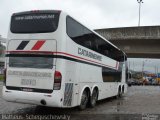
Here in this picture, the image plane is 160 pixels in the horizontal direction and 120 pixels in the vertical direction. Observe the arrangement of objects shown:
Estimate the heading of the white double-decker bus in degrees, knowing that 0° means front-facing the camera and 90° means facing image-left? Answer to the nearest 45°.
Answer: approximately 225°
